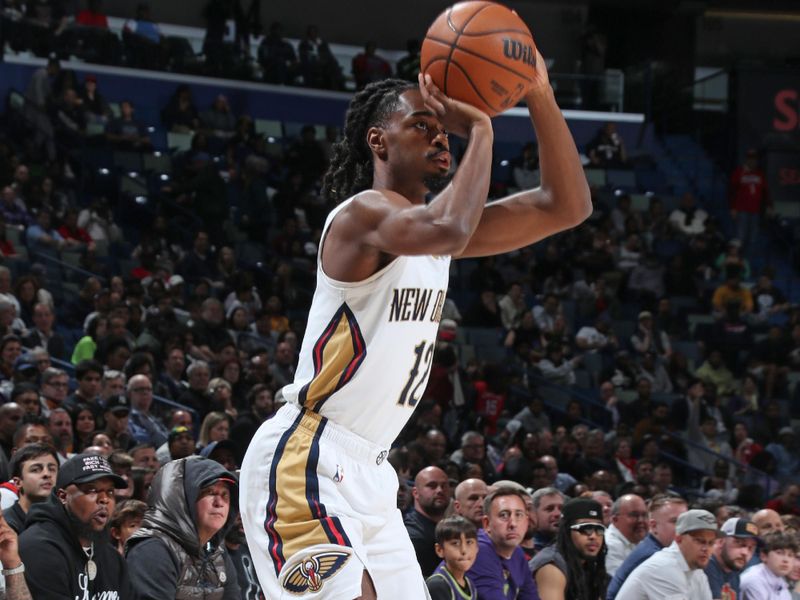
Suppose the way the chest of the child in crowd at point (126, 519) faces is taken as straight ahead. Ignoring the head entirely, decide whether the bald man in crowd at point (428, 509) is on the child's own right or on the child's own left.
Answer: on the child's own left

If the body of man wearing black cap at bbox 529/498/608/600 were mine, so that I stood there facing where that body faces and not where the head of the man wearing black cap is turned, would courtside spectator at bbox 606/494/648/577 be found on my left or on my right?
on my left
